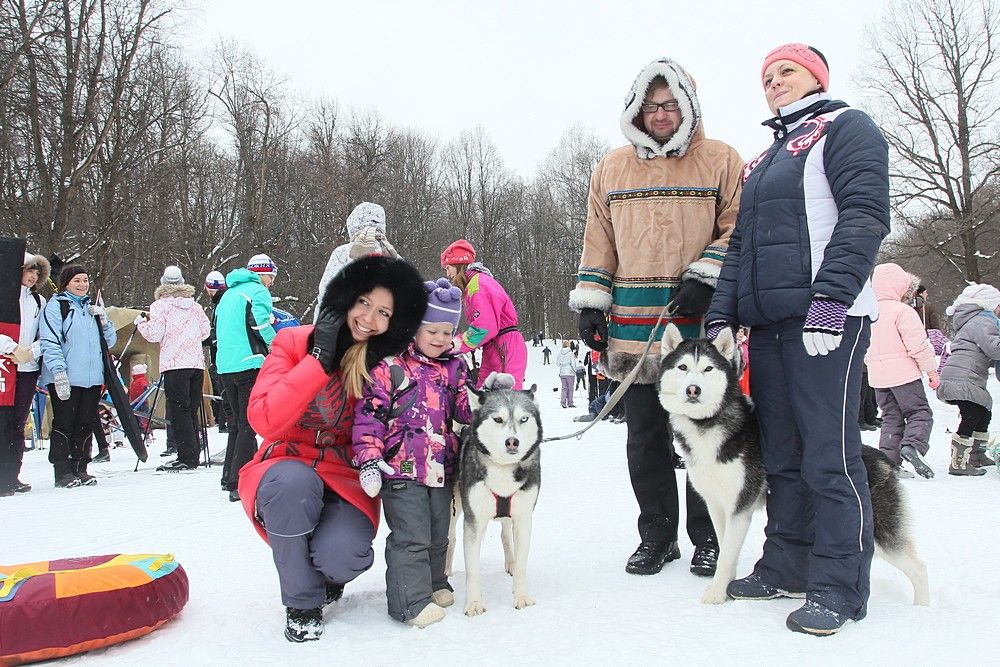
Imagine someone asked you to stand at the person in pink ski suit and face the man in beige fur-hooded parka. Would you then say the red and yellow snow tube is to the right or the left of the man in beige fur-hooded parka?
right

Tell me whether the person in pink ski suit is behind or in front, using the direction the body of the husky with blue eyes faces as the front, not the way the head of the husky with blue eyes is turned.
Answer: behind

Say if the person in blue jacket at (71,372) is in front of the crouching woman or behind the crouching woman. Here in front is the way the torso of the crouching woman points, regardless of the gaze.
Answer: behind

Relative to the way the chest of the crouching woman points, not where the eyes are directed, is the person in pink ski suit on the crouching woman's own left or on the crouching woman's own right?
on the crouching woman's own left

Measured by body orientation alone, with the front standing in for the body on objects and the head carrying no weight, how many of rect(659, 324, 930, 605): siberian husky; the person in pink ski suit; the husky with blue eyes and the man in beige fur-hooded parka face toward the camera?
2

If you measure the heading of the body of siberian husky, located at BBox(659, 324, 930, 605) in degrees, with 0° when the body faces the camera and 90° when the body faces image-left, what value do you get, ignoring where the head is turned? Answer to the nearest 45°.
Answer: approximately 90°

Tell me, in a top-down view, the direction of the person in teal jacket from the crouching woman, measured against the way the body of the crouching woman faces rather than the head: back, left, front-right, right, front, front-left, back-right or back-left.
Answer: back-left
